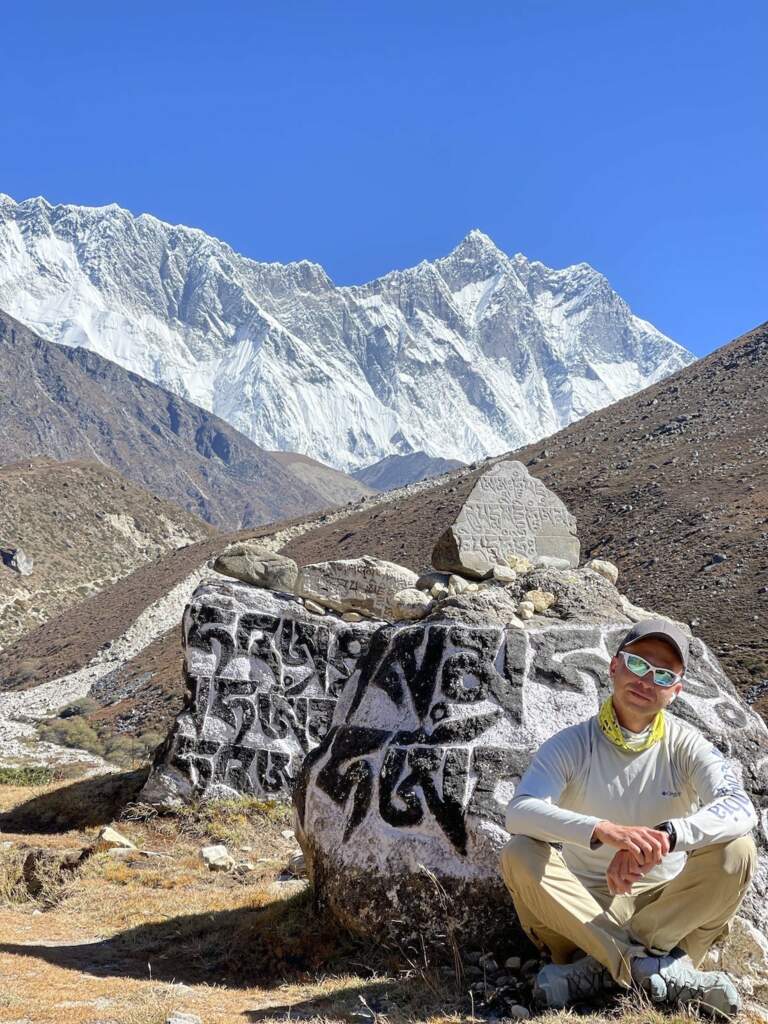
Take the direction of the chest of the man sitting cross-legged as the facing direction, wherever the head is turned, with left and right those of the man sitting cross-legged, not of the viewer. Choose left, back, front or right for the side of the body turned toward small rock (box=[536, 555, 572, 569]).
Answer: back

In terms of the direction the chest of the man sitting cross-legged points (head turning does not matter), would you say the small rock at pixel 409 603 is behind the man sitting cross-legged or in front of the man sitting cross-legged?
behind
